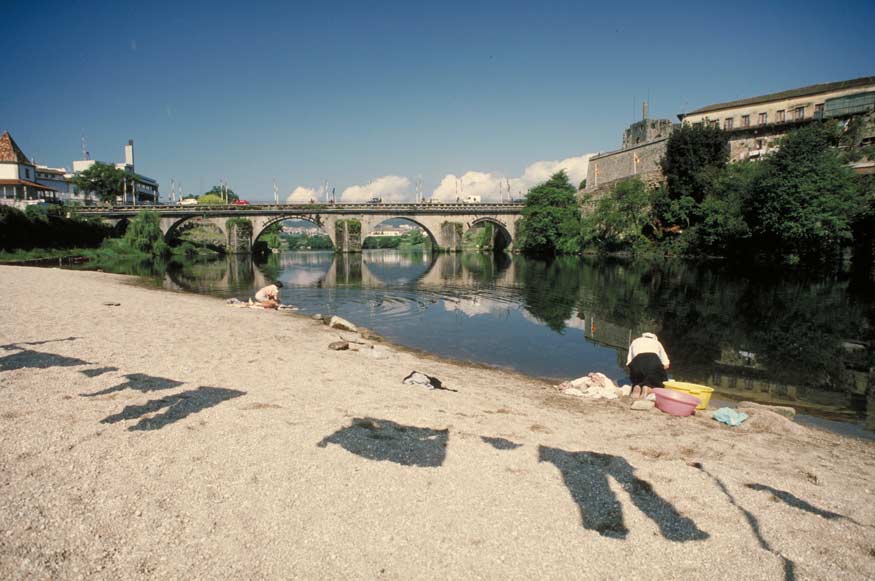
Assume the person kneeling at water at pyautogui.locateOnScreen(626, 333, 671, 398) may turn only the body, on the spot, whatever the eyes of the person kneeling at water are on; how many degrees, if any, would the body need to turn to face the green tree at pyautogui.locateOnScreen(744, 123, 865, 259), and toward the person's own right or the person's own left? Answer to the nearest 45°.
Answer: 0° — they already face it

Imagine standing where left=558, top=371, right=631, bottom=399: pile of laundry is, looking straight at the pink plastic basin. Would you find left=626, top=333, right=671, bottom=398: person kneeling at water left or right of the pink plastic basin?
left

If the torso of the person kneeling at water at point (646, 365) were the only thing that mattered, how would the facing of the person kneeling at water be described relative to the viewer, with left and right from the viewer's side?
facing away from the viewer

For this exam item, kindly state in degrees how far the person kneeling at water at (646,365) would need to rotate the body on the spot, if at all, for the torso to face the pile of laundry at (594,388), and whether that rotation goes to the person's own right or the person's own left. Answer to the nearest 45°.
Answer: approximately 90° to the person's own left

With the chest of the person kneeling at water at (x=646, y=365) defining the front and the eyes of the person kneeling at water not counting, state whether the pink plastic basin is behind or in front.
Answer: behind

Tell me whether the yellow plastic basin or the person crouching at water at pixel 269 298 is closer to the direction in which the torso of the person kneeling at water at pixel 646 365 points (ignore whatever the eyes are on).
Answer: the person crouching at water

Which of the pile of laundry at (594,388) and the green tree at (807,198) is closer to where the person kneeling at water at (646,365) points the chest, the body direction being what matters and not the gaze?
the green tree

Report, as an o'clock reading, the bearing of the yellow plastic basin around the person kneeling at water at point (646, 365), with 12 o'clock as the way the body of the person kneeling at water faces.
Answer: The yellow plastic basin is roughly at 4 o'clock from the person kneeling at water.

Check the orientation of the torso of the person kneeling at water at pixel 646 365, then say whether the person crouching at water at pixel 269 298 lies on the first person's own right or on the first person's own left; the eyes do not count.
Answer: on the first person's own left

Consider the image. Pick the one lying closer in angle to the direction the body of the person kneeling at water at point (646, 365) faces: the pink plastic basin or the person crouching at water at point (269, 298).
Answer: the person crouching at water
